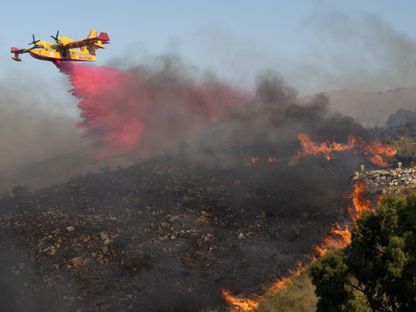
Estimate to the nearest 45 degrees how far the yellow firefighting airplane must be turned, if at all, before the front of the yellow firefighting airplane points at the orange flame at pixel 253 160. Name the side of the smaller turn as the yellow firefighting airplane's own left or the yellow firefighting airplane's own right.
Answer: approximately 135° to the yellow firefighting airplane's own left

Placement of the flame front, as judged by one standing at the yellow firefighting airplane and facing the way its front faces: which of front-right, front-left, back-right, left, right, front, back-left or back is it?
left

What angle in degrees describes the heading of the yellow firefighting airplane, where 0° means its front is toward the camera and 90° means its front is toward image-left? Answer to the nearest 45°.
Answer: approximately 45°

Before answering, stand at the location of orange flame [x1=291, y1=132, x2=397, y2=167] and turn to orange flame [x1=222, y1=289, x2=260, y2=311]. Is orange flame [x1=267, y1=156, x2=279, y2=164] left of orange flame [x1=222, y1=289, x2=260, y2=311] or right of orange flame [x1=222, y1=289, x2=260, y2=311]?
right

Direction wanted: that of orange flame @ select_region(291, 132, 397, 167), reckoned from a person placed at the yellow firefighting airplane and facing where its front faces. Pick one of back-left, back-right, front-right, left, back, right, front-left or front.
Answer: back-left

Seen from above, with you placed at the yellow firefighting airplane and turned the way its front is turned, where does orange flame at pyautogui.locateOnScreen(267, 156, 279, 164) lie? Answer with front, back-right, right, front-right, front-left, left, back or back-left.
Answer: back-left

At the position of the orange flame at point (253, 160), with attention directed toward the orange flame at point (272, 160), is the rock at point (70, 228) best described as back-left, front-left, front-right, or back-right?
back-right

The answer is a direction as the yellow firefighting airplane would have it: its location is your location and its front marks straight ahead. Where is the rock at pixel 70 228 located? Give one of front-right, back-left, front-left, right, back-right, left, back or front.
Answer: front-left
